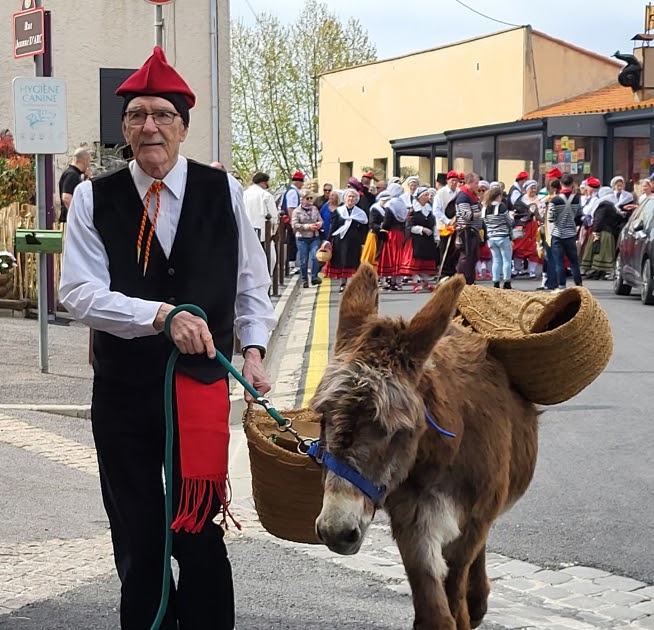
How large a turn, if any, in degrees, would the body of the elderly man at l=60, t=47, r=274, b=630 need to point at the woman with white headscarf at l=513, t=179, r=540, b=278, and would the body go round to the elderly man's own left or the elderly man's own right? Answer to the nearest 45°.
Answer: approximately 180°

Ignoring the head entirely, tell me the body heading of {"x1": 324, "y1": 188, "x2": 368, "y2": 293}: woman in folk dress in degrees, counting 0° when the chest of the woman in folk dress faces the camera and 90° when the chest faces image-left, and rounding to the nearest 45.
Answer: approximately 0°

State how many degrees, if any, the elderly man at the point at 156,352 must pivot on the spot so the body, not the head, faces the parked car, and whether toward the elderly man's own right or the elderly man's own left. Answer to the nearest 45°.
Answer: approximately 135° to the elderly man's own left

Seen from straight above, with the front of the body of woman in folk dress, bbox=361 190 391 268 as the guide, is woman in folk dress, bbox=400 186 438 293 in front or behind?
in front

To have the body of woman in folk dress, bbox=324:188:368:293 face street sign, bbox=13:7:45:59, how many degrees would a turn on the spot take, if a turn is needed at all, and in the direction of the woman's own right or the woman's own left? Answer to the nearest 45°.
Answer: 0° — they already face it

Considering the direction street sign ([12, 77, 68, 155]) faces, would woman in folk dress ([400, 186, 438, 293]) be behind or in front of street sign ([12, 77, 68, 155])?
behind

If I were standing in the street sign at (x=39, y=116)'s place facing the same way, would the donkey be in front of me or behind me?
in front

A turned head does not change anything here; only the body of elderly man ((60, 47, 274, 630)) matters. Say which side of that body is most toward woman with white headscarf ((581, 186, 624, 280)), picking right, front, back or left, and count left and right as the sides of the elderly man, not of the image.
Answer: back

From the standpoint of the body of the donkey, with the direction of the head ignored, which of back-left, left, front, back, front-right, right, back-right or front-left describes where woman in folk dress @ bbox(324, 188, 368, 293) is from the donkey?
back-right
